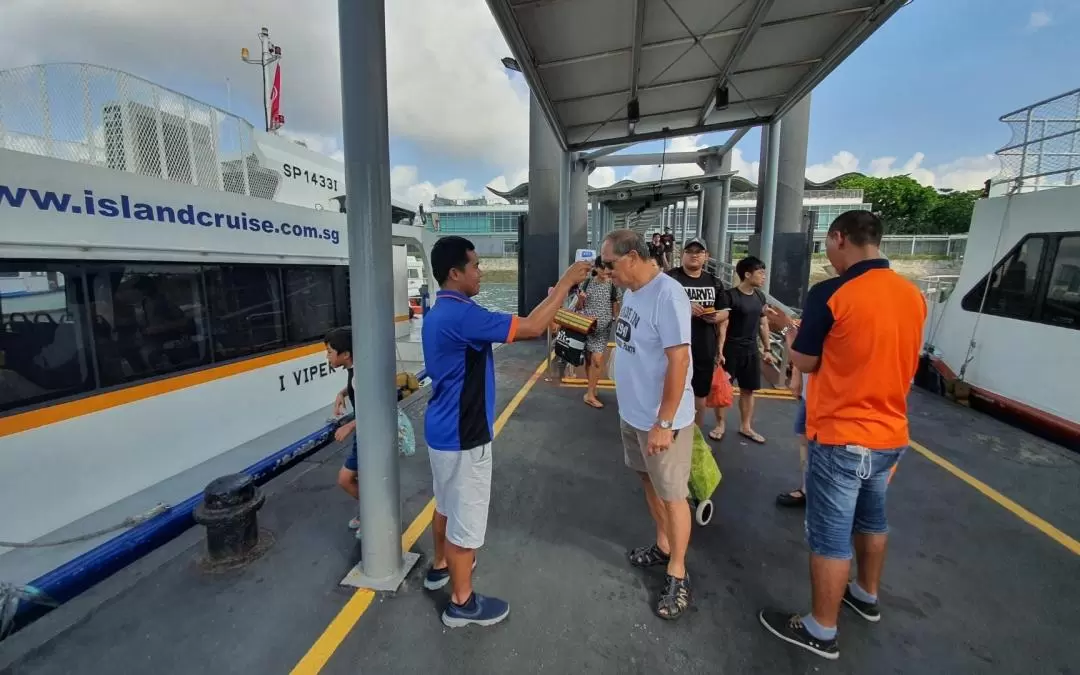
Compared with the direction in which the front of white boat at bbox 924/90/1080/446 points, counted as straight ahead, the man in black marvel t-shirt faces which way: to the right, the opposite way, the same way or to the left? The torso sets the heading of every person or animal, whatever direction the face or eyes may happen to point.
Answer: the opposite way

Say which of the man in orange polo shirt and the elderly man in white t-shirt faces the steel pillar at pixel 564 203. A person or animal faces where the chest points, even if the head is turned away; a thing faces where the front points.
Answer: the man in orange polo shirt

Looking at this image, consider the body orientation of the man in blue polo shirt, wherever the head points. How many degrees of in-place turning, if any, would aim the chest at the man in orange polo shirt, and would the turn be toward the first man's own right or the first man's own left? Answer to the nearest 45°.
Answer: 0° — they already face them

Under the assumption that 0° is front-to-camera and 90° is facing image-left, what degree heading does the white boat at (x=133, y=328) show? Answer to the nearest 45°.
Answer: approximately 225°

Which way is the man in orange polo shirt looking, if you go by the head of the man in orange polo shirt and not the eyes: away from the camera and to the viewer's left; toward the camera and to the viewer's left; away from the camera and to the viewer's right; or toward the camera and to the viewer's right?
away from the camera and to the viewer's left

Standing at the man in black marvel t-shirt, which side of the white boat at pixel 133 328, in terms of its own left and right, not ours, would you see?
right

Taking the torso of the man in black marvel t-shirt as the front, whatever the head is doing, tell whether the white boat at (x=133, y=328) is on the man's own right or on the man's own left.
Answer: on the man's own right

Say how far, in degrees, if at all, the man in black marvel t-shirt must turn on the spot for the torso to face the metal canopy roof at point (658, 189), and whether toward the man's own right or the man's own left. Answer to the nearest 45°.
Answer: approximately 180°

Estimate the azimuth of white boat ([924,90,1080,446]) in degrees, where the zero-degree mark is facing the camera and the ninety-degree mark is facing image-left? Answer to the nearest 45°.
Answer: approximately 135°

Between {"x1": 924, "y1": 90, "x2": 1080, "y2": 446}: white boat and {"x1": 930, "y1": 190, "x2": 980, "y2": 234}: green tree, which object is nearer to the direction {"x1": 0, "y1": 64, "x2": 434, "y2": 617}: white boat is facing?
the green tree
